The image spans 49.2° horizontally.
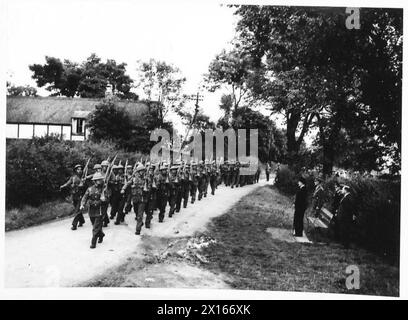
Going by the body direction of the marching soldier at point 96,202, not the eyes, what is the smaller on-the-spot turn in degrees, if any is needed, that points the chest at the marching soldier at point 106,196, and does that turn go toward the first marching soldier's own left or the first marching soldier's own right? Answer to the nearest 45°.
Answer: approximately 135° to the first marching soldier's own right

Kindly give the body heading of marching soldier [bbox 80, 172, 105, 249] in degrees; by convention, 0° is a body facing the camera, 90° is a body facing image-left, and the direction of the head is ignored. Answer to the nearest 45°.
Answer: approximately 45°

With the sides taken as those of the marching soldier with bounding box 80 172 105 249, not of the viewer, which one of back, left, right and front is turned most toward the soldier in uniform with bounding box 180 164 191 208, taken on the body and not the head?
back

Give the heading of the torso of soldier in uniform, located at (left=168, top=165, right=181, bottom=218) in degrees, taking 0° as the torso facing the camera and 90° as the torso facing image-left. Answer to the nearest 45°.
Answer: approximately 45°

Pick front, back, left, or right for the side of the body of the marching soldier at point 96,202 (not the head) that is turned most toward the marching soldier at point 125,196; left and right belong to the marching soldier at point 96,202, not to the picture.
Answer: back

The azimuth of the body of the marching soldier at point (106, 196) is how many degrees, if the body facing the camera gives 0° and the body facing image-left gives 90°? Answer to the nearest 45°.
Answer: approximately 45°

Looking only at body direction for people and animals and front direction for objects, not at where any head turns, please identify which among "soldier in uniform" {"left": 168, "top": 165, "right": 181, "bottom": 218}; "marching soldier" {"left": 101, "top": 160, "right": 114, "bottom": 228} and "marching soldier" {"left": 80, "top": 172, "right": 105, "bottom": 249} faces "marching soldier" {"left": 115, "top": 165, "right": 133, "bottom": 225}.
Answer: the soldier in uniform

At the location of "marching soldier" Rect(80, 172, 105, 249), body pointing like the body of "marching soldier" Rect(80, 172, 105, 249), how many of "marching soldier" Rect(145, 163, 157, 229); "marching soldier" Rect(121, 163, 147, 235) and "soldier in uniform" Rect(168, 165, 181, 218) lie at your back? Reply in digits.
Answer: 3

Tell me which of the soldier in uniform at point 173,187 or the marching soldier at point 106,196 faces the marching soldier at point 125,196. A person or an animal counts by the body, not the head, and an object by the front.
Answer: the soldier in uniform

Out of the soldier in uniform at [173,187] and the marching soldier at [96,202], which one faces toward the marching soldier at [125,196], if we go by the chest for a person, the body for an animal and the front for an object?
the soldier in uniform
